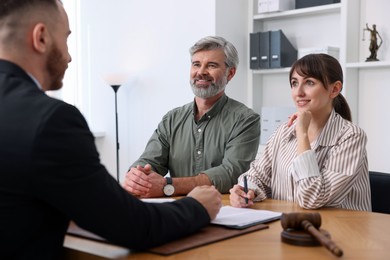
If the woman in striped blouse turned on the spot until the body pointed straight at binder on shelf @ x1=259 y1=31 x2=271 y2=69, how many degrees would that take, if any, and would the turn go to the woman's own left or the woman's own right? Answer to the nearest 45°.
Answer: approximately 135° to the woman's own right

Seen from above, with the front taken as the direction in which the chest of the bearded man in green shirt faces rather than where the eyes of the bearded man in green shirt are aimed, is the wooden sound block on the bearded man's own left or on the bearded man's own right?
on the bearded man's own left

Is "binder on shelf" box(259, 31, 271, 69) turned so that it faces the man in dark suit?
yes

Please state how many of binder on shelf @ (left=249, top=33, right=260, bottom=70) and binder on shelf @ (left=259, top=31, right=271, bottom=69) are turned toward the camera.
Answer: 2

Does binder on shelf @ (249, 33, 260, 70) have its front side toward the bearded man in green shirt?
yes

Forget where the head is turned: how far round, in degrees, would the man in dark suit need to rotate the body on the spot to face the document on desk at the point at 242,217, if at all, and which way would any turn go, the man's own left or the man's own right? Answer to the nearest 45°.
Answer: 0° — they already face it

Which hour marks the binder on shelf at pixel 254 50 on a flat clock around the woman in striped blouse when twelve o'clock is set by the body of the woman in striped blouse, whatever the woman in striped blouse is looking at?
The binder on shelf is roughly at 4 o'clock from the woman in striped blouse.

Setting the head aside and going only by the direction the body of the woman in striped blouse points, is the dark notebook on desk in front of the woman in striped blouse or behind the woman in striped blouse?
in front

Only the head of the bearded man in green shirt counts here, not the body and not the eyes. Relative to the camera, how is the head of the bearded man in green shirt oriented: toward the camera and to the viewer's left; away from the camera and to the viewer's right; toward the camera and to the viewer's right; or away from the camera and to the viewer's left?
toward the camera and to the viewer's left

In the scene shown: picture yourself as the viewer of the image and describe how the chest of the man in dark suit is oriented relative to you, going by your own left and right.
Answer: facing away from the viewer and to the right of the viewer

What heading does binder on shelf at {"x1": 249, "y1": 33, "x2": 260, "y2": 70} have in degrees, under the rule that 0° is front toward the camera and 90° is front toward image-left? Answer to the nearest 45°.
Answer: approximately 0°

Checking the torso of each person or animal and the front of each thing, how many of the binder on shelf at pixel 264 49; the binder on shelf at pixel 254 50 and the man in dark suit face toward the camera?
2
